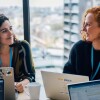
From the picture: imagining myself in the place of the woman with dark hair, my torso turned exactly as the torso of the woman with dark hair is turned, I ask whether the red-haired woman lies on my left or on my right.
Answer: on my left

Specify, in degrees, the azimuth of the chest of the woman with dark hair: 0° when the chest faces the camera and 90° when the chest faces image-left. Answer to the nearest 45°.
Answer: approximately 0°

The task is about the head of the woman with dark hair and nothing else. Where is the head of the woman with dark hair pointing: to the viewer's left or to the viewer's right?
to the viewer's right
